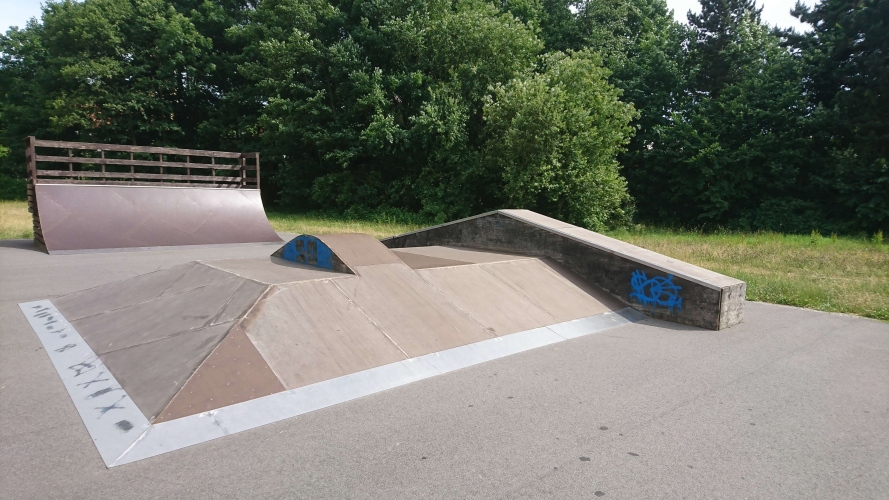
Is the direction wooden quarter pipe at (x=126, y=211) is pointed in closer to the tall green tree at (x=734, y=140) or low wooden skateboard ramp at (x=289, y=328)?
the low wooden skateboard ramp

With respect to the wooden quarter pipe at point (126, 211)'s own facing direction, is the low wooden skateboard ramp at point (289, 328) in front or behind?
in front

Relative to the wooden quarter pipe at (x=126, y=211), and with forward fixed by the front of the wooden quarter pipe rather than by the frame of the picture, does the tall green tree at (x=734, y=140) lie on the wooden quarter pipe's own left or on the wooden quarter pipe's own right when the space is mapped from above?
on the wooden quarter pipe's own left

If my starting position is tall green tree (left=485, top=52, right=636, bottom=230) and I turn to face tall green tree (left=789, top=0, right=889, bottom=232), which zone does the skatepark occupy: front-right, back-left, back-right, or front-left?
back-right

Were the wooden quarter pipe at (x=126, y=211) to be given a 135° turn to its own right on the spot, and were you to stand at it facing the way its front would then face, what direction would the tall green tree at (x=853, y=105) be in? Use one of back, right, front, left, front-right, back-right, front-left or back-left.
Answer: back-right

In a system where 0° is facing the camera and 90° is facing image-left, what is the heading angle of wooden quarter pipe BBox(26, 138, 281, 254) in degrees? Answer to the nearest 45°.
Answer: approximately 0°
